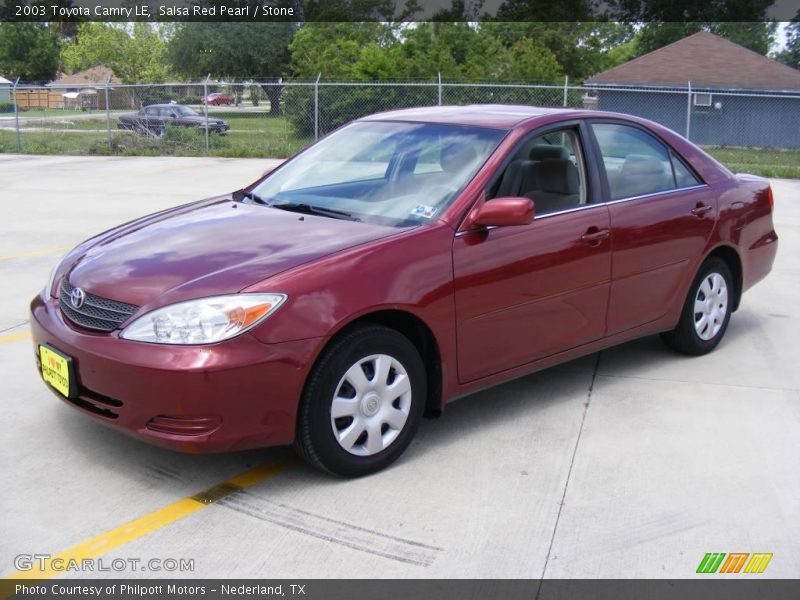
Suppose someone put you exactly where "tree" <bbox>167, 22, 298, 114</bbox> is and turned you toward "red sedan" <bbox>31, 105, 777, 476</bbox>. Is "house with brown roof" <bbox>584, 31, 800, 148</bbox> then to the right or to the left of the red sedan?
left

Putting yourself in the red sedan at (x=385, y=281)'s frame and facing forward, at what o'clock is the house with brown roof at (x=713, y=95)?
The house with brown roof is roughly at 5 o'clock from the red sedan.

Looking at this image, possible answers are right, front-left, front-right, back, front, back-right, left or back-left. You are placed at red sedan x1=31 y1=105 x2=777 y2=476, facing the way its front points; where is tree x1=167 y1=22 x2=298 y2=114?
back-right

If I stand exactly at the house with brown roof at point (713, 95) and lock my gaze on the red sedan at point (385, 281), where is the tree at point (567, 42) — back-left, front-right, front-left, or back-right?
back-right

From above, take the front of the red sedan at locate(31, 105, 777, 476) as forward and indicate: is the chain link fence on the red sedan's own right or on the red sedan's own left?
on the red sedan's own right

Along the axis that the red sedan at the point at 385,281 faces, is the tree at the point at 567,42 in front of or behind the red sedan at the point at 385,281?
behind

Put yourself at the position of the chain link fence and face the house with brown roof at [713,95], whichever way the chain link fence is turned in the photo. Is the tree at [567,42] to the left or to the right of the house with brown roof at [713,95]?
left

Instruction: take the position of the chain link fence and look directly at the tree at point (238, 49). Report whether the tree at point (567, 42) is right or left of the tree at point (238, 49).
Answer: right

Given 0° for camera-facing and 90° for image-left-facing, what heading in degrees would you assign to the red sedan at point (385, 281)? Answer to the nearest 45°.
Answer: approximately 45°
